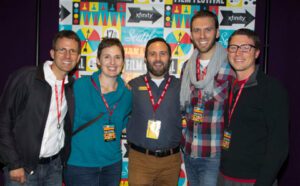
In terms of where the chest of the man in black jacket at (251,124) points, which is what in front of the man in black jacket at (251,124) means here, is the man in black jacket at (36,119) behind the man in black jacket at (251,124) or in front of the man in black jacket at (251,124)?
in front

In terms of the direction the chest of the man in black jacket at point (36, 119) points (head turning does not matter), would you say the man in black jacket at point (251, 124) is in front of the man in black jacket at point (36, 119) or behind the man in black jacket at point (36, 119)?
in front

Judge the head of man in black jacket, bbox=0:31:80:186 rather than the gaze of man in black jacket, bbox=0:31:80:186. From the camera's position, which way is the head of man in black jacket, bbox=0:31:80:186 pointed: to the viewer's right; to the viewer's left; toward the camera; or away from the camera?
toward the camera

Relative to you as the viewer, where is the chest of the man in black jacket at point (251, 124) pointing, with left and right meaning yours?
facing the viewer and to the left of the viewer

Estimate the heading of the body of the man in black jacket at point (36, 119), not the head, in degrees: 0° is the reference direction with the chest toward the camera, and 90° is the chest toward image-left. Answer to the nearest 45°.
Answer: approximately 315°

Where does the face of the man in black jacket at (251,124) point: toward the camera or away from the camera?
toward the camera

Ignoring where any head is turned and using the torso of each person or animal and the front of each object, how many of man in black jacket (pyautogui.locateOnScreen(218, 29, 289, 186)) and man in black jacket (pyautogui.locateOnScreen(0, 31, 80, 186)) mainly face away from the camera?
0
